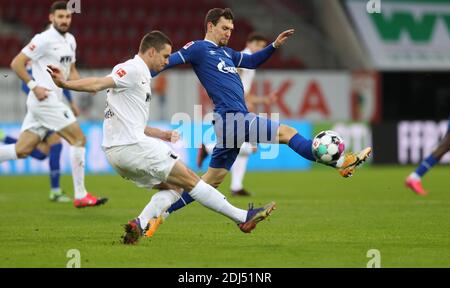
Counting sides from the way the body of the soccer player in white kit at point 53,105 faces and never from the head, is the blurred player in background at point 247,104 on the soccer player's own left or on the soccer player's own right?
on the soccer player's own left

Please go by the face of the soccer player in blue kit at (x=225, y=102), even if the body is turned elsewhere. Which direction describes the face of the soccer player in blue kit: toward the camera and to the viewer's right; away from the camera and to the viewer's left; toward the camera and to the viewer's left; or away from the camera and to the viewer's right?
toward the camera and to the viewer's right

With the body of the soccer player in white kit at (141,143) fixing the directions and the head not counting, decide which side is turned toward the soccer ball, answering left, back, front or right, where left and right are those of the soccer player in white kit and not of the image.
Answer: front

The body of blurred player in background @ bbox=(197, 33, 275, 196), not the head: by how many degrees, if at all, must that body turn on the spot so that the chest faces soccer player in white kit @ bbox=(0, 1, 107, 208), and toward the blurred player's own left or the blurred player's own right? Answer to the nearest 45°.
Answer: approximately 135° to the blurred player's own right

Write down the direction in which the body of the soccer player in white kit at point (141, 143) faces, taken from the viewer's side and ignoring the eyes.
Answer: to the viewer's right
